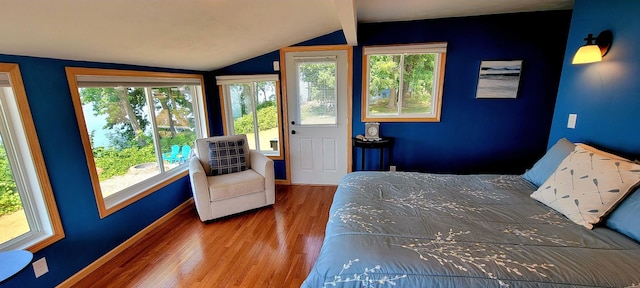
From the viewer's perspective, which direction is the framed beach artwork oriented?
toward the camera

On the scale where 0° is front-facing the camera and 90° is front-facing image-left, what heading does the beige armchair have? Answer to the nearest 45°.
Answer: approximately 315°

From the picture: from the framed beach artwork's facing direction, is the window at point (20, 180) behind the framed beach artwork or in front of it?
in front

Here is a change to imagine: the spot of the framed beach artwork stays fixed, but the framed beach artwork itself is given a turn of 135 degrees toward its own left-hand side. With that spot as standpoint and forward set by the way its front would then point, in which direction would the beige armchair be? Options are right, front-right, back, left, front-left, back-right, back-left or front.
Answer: back

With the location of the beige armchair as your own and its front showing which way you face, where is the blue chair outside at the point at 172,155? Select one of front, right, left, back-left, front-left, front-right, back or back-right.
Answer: back

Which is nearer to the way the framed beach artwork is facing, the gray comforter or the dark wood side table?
the gray comforter

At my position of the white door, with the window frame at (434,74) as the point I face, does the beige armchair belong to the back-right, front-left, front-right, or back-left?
back-right

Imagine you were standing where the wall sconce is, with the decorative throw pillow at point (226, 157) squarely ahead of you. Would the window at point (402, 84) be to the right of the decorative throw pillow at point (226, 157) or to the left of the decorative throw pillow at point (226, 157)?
right

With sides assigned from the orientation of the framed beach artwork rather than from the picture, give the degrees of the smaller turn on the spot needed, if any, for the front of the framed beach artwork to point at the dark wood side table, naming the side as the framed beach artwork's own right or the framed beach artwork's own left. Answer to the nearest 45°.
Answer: approximately 45° to the framed beach artwork's own right

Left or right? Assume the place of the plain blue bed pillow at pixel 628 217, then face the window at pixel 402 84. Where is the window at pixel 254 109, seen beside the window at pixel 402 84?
left

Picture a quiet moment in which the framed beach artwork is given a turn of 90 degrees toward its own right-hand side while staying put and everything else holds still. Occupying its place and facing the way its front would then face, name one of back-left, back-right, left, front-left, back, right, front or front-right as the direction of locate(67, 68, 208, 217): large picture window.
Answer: front-left

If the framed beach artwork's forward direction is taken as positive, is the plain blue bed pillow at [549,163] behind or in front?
in front

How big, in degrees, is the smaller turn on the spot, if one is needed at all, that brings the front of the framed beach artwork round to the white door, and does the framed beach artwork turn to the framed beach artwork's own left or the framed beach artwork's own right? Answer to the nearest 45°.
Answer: approximately 45° to the framed beach artwork's own right
